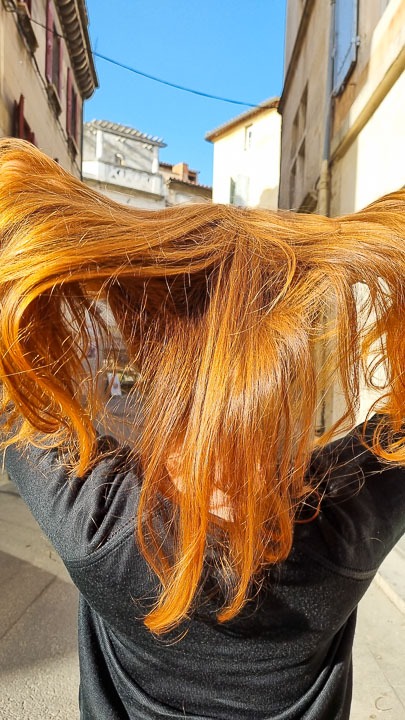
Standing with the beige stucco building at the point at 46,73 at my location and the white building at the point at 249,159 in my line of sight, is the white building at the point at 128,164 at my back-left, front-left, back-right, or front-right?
front-left

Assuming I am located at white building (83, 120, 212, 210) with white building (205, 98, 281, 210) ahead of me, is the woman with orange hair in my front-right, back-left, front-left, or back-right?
front-right

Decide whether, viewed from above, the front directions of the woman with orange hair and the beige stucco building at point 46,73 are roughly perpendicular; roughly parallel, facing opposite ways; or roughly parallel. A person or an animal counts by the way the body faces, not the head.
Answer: roughly perpendicular

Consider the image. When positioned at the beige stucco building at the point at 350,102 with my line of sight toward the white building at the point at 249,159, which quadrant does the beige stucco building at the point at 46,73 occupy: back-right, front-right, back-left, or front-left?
front-left

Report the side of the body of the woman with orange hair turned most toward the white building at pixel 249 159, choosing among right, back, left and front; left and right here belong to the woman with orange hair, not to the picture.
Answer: front

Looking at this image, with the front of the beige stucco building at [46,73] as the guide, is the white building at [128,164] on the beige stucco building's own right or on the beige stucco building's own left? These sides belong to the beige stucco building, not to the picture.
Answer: on the beige stucco building's own left

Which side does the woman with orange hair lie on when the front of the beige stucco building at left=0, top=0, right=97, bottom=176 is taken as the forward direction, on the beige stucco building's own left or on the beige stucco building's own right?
on the beige stucco building's own right

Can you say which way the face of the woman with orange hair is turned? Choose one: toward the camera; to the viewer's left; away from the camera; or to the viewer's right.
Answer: away from the camera

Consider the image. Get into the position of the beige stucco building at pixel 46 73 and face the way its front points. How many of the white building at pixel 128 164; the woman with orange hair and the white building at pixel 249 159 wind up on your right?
1

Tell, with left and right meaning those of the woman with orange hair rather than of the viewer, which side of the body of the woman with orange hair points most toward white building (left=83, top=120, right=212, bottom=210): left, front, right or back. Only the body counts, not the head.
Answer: front

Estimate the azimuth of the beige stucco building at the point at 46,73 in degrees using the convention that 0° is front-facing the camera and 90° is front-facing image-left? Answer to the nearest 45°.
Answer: approximately 270°

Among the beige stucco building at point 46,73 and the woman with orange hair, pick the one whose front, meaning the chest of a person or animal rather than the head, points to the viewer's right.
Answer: the beige stucco building

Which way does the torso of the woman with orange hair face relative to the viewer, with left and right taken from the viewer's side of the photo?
facing away from the viewer
